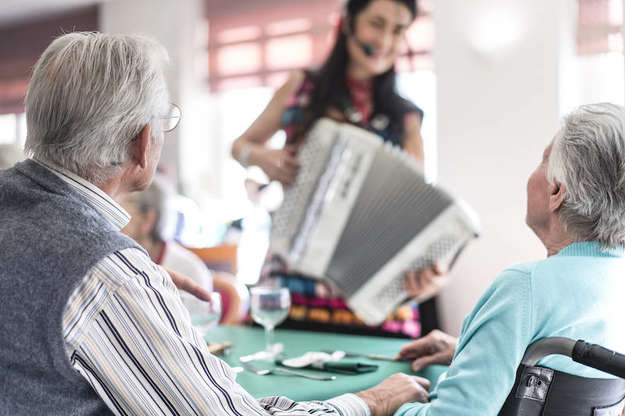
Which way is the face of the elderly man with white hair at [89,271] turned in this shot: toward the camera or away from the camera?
away from the camera

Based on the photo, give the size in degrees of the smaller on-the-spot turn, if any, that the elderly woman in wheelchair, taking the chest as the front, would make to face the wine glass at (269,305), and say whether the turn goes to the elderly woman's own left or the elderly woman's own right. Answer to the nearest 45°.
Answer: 0° — they already face it

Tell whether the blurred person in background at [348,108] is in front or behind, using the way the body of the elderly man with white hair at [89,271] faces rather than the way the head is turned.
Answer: in front

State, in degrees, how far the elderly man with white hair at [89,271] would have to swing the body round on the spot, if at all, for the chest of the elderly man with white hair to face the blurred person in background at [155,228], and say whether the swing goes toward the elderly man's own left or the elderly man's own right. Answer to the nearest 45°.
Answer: approximately 45° to the elderly man's own left

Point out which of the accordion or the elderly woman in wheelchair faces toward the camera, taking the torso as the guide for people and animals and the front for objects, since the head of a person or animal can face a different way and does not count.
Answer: the accordion

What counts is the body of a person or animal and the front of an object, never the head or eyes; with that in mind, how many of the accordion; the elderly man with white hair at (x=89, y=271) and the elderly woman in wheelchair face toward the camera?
1

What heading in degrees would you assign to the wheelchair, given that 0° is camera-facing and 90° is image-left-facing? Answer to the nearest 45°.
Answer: approximately 135°

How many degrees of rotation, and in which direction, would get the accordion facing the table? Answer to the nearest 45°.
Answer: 0° — it already faces it

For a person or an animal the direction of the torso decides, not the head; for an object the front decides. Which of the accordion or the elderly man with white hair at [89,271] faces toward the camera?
the accordion

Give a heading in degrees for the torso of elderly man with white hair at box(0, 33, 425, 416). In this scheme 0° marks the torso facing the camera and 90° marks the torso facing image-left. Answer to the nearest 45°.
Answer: approximately 225°

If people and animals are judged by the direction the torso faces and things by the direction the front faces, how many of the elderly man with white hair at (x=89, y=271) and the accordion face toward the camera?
1

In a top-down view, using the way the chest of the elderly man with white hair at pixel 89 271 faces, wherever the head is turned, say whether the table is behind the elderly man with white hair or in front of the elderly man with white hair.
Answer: in front

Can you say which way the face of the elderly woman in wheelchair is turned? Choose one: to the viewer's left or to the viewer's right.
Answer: to the viewer's left

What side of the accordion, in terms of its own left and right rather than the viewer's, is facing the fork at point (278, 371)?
front

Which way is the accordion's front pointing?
toward the camera
